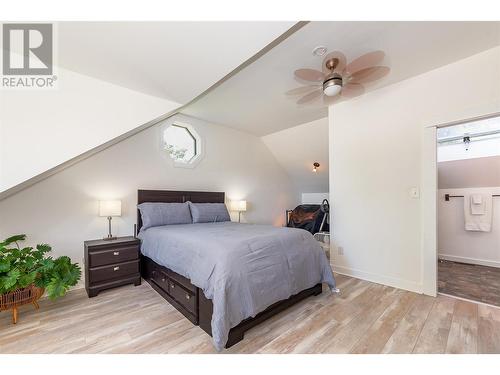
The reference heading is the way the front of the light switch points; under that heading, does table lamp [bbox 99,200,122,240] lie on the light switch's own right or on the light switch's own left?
on the light switch's own right

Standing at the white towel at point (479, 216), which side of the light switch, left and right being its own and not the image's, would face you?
back

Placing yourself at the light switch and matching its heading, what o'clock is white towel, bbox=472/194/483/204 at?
The white towel is roughly at 7 o'clock from the light switch.

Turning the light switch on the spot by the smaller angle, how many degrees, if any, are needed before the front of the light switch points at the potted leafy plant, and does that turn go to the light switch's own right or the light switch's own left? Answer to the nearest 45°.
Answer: approximately 45° to the light switch's own right

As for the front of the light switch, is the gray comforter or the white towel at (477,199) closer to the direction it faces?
the gray comforter

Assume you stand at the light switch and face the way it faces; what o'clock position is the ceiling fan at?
The ceiling fan is roughly at 1 o'clock from the light switch.

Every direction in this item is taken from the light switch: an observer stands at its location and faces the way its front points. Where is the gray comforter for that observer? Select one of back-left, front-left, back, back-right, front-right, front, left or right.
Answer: front-right

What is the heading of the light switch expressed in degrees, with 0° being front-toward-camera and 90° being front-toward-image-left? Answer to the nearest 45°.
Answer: approximately 0°
